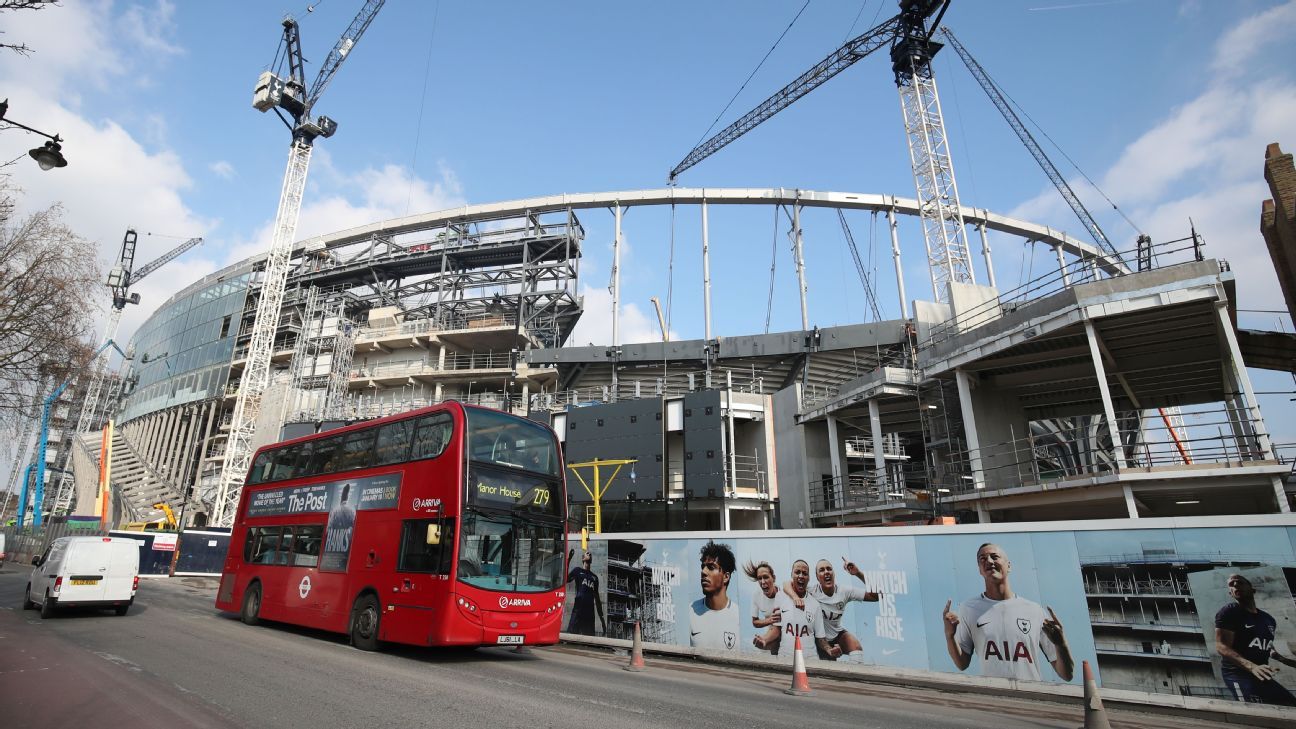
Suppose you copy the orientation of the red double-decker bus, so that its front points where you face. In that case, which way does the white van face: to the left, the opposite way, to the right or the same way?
the opposite way

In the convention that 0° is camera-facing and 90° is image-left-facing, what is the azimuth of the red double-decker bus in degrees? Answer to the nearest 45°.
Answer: approximately 315°

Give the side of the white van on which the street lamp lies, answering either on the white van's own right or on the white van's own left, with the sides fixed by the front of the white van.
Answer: on the white van's own left

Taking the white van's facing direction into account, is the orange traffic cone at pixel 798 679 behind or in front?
behind

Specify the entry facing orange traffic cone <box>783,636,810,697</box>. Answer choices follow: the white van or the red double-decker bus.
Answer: the red double-decker bus

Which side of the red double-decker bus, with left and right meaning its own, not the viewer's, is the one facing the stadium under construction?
left

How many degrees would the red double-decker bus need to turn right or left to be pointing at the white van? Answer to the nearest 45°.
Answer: approximately 180°

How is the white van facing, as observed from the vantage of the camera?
facing away from the viewer and to the left of the viewer

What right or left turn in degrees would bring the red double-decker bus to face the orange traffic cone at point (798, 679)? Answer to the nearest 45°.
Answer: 0° — it already faces it
